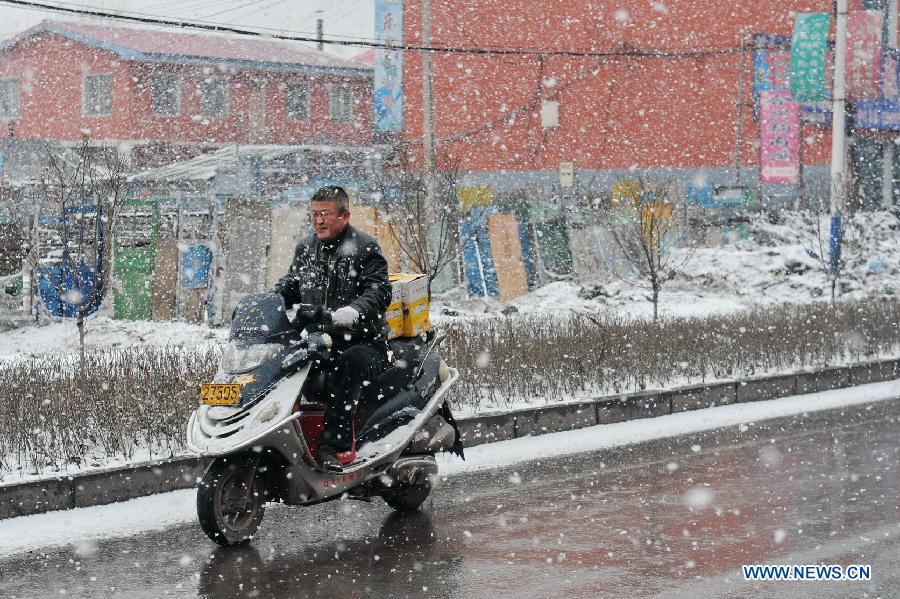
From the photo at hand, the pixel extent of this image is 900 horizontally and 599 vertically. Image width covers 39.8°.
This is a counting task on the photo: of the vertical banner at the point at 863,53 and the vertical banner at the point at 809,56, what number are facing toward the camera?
2

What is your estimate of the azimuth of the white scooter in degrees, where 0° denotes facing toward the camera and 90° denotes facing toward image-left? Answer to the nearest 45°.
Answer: approximately 45°

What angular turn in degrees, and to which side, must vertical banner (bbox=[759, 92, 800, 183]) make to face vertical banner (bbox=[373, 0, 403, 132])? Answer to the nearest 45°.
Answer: approximately 90° to its right

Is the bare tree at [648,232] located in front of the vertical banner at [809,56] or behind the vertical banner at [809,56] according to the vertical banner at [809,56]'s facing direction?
in front

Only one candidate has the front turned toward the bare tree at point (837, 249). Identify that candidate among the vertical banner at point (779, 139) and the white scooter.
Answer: the vertical banner

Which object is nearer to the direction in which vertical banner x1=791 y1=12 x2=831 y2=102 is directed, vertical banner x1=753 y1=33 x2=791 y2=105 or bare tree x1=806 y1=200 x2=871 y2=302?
the bare tree

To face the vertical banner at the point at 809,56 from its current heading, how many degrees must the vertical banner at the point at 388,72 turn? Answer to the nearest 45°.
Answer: approximately 45° to its left

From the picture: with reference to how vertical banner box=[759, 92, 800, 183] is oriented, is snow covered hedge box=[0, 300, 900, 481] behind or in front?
in front
